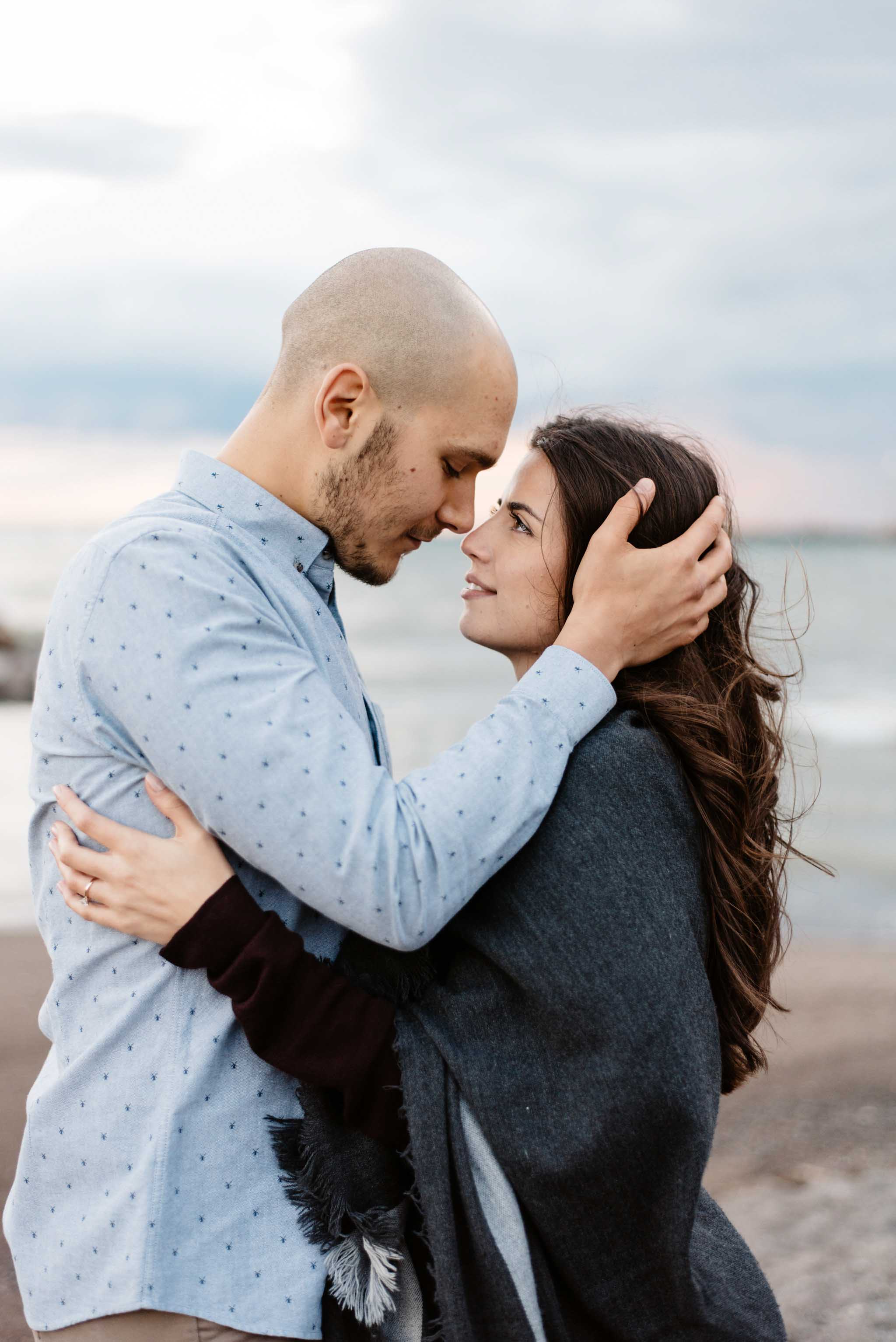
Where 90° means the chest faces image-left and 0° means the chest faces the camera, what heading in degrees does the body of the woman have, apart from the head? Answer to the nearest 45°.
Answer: approximately 90°

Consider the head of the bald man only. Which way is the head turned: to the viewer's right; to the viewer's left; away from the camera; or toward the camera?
to the viewer's right

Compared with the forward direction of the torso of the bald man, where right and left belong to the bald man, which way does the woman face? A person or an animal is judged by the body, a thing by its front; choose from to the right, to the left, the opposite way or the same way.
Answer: the opposite way

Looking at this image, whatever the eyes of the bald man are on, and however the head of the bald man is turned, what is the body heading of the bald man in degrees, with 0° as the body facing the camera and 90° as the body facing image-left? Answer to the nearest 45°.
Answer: approximately 270°

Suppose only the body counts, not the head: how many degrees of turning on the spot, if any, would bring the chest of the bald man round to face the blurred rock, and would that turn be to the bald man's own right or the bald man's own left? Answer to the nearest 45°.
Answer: approximately 90° to the bald man's own left

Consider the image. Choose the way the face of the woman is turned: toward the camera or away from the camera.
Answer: toward the camera
